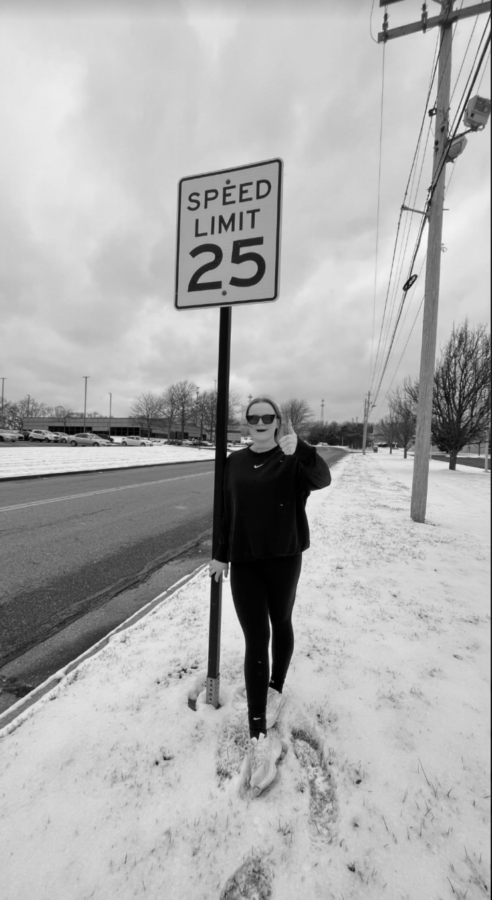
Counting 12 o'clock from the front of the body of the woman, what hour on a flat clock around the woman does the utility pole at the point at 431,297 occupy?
The utility pole is roughly at 7 o'clock from the woman.

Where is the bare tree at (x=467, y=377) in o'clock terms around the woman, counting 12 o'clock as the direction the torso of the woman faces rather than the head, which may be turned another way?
The bare tree is roughly at 7 o'clock from the woman.

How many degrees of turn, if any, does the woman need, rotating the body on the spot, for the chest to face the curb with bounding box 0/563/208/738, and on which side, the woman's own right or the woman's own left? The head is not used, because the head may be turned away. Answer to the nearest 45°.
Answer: approximately 90° to the woman's own right

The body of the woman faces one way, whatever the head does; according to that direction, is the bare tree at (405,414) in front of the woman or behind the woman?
behind

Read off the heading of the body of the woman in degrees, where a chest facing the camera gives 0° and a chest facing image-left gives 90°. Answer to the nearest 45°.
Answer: approximately 0°
